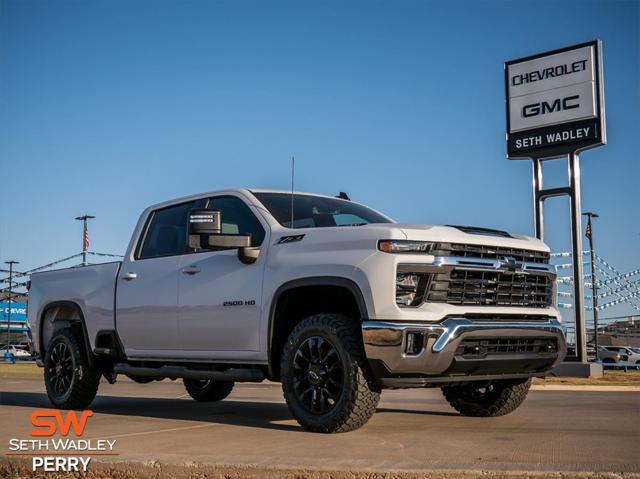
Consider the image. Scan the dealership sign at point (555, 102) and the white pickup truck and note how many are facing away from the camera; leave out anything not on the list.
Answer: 0

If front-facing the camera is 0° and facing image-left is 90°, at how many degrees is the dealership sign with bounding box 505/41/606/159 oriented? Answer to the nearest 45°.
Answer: approximately 45°

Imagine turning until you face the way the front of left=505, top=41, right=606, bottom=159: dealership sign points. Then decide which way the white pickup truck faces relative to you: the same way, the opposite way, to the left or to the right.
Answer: to the left

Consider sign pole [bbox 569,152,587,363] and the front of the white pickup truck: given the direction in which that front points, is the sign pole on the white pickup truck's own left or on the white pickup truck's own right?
on the white pickup truck's own left

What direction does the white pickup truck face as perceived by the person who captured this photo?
facing the viewer and to the right of the viewer

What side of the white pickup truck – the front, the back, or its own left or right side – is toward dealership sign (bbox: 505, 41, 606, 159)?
left
